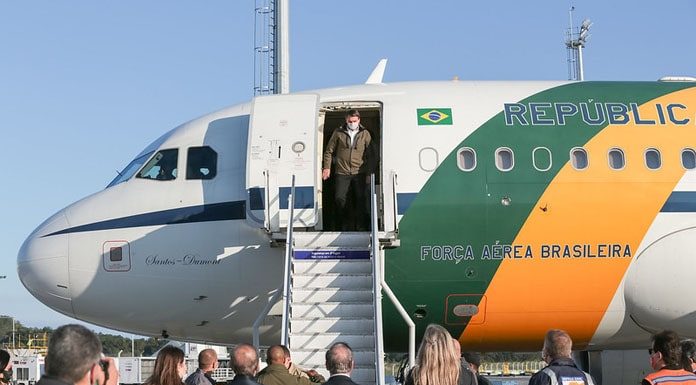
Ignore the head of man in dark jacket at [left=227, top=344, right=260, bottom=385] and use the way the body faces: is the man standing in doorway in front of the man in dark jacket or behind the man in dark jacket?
in front

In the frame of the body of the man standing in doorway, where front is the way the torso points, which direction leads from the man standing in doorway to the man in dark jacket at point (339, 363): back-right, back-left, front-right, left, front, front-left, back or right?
front

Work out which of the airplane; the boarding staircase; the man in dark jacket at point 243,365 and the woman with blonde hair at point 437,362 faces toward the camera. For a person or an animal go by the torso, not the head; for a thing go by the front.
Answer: the boarding staircase

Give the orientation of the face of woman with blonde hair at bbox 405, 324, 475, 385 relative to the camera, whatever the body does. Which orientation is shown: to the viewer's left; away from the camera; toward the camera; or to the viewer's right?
away from the camera

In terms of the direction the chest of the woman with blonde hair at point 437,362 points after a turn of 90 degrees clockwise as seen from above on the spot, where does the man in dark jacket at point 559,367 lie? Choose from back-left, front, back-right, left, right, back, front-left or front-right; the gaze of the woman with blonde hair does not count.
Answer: front-left

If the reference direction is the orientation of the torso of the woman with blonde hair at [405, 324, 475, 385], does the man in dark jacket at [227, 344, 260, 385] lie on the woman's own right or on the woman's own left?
on the woman's own left

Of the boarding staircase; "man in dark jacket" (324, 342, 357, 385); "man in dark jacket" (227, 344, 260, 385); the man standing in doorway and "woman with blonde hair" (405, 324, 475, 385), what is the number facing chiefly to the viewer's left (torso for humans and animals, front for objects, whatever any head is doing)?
0

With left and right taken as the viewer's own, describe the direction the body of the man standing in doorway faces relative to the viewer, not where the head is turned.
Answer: facing the viewer

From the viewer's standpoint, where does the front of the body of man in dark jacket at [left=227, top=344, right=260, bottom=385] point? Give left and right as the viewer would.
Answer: facing away from the viewer

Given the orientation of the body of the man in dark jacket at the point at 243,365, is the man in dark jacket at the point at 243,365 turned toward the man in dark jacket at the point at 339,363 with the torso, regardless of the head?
no

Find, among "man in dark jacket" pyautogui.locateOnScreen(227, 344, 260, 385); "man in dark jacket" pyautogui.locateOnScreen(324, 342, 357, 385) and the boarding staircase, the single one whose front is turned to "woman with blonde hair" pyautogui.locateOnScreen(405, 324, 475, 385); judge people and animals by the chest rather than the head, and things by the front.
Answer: the boarding staircase

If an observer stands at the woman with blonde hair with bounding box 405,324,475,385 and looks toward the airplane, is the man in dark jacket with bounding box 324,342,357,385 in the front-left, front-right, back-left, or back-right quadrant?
front-left

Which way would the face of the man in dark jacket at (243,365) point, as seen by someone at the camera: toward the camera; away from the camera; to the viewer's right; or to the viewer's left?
away from the camera

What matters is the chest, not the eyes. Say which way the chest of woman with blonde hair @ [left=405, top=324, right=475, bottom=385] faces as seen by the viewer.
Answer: away from the camera

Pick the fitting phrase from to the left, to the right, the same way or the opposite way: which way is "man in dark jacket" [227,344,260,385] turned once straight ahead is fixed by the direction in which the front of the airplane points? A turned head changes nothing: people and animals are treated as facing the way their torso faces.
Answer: to the right

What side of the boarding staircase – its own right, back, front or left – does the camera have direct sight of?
front

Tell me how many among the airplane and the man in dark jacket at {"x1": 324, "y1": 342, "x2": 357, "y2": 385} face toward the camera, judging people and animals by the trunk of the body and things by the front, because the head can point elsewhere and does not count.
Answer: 0

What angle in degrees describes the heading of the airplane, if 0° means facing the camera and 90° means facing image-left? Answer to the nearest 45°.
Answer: approximately 90°

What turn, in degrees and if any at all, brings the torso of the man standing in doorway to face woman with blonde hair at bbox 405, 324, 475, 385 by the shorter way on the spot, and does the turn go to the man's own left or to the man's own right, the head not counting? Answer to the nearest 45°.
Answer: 0° — they already face them

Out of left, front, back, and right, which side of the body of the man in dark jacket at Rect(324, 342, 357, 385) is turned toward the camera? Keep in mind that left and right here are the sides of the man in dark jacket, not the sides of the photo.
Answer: back

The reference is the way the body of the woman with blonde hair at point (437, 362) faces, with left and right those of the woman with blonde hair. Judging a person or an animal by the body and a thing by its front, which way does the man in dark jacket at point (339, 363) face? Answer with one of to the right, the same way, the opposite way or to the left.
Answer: the same way

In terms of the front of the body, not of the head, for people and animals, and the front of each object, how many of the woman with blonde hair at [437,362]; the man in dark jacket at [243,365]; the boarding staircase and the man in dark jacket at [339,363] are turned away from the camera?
3
